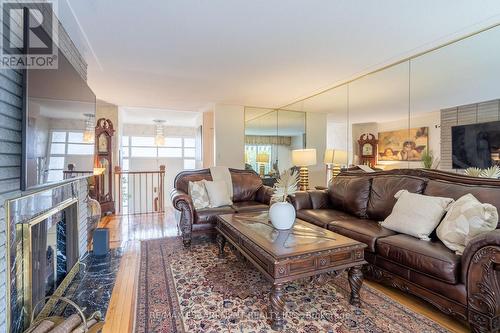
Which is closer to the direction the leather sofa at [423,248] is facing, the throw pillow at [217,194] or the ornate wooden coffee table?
the ornate wooden coffee table

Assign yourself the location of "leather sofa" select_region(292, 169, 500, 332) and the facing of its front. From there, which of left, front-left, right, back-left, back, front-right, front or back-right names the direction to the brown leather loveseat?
front-right

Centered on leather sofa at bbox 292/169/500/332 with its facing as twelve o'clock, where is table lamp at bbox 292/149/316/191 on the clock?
The table lamp is roughly at 3 o'clock from the leather sofa.

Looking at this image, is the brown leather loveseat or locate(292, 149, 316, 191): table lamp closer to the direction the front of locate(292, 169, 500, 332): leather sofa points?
the brown leather loveseat

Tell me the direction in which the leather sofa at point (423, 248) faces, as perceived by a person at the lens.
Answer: facing the viewer and to the left of the viewer

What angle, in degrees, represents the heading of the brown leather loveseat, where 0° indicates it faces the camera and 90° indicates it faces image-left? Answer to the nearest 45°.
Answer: approximately 315°

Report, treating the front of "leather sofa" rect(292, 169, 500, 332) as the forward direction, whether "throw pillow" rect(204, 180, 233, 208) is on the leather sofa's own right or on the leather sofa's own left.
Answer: on the leather sofa's own right

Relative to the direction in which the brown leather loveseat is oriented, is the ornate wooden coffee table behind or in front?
in front

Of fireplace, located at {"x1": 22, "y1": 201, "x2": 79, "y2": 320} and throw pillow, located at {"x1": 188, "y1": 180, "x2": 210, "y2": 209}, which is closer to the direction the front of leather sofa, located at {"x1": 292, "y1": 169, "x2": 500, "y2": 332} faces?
the fireplace

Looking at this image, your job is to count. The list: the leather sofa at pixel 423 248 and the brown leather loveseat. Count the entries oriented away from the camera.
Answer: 0

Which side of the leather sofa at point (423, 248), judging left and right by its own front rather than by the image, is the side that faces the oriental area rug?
front

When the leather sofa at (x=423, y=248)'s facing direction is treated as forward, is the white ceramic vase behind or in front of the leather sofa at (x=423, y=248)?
in front

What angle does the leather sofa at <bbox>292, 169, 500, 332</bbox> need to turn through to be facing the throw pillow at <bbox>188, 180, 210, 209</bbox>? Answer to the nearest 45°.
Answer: approximately 45° to its right
